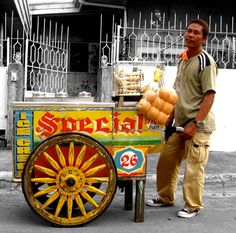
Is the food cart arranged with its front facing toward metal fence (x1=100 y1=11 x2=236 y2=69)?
no

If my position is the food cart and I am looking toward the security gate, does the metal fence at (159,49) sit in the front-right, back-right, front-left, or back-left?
front-right

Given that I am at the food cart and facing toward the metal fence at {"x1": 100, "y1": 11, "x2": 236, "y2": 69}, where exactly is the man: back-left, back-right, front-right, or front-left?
front-right

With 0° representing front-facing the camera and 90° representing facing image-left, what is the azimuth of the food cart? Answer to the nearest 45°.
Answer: approximately 90°

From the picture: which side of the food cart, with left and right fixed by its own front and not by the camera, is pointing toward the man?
back

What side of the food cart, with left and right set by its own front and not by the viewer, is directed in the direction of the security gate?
right
